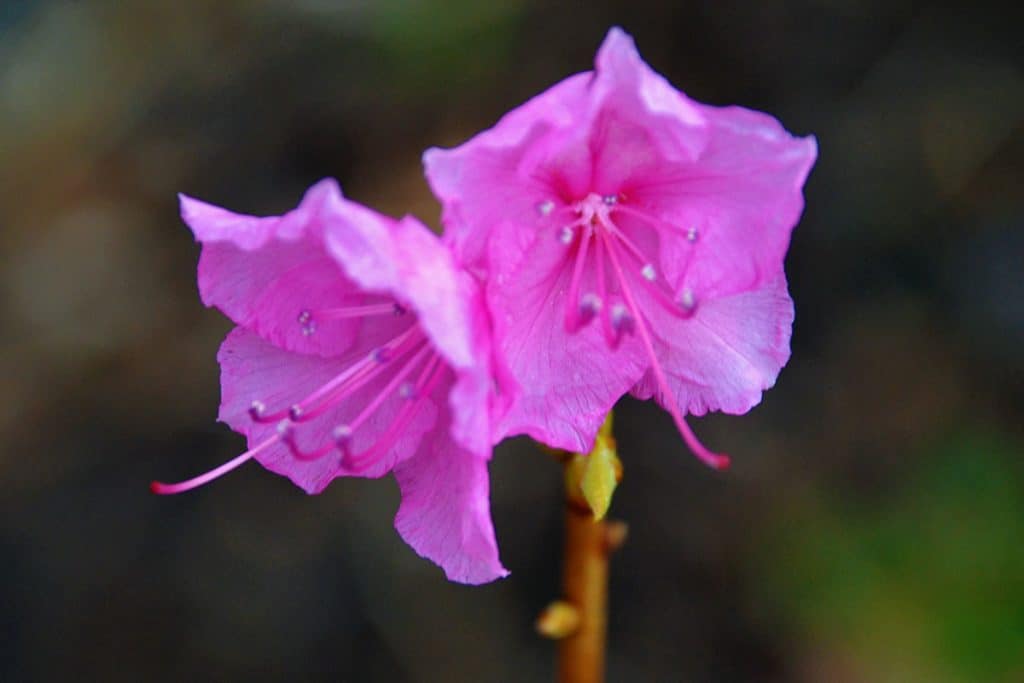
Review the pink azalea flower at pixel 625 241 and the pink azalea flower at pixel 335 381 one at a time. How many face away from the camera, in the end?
0

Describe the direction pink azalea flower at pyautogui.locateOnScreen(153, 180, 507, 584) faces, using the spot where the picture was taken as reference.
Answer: facing the viewer and to the left of the viewer

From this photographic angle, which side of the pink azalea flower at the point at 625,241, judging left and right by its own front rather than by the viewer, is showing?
front
